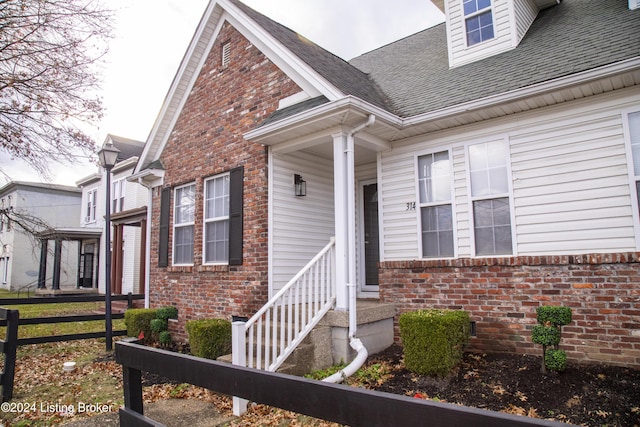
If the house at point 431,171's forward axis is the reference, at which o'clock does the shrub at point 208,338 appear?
The shrub is roughly at 1 o'clock from the house.

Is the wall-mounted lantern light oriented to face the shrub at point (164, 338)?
no

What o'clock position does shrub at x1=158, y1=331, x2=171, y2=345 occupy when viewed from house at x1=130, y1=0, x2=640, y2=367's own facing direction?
The shrub is roughly at 2 o'clock from the house.

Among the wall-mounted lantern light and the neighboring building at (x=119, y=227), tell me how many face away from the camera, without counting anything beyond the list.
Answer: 0

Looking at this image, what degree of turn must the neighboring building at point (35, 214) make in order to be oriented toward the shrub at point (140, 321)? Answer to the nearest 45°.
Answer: approximately 45° to its left

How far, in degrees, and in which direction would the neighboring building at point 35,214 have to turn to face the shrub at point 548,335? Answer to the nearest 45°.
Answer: approximately 45° to its left

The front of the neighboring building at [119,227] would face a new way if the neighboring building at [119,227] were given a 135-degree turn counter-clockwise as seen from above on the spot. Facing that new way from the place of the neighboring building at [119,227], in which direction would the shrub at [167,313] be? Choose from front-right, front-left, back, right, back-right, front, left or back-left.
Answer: right

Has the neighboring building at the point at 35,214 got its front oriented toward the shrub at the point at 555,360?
no

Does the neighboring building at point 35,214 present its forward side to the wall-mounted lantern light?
no

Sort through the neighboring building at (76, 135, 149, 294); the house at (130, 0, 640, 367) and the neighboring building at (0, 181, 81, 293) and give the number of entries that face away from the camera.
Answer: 0

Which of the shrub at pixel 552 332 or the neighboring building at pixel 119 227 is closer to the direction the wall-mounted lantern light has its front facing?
the shrub

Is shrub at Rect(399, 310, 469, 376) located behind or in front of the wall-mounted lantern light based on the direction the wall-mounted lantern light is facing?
in front

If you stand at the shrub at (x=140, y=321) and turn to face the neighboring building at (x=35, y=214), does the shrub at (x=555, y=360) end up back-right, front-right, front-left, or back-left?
back-right

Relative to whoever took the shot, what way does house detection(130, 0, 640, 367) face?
facing the viewer and to the left of the viewer
